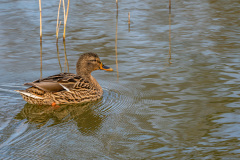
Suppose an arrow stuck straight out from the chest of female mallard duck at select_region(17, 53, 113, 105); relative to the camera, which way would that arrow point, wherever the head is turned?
to the viewer's right
